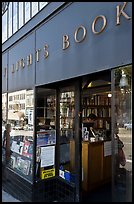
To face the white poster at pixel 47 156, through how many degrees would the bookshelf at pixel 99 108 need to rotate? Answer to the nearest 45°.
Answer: approximately 45° to its right

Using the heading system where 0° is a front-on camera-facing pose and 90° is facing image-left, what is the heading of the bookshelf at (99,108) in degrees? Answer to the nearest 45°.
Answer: approximately 0°

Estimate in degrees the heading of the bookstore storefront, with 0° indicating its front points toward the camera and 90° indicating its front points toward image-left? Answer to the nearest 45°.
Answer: approximately 45°

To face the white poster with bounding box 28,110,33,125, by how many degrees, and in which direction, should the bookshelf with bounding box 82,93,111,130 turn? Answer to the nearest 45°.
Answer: approximately 45° to its right
